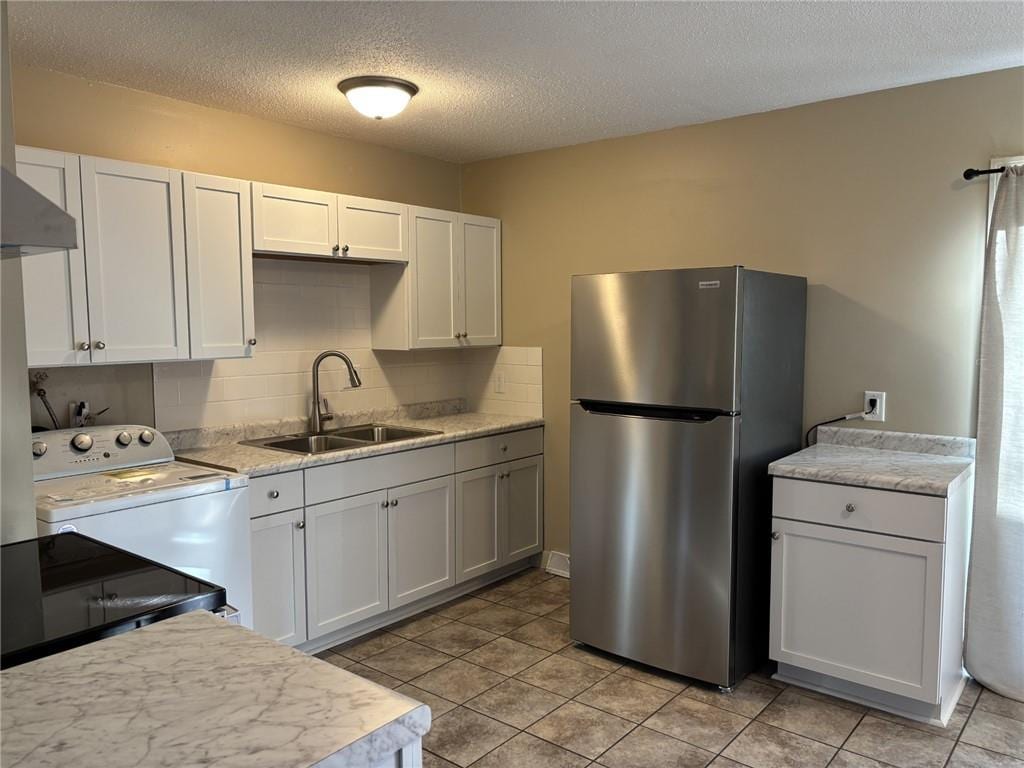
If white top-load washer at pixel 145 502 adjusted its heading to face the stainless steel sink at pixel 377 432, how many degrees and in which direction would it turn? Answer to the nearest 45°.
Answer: approximately 90° to its left

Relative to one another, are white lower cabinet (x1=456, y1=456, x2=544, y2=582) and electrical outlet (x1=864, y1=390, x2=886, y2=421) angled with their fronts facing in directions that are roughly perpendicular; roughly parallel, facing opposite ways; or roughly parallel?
roughly perpendicular

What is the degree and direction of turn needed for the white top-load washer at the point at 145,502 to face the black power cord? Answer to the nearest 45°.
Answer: approximately 45° to its left

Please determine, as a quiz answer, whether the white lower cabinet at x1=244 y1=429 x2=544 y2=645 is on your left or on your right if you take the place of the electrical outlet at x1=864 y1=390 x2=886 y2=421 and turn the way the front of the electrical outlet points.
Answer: on your right

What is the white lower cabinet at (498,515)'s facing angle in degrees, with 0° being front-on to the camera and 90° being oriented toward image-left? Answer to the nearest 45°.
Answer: approximately 315°

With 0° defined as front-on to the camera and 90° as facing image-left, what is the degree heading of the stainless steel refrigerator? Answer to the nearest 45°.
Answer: approximately 45°

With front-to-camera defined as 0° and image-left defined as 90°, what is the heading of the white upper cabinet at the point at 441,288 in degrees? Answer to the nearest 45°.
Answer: approximately 315°

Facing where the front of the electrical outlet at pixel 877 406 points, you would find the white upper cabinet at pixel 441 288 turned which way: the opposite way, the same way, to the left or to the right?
to the left

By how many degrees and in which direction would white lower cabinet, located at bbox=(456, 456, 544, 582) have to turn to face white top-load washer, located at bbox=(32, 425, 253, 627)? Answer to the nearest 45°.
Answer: approximately 90° to its right

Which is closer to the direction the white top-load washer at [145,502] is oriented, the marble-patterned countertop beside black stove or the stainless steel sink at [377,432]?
the marble-patterned countertop beside black stove

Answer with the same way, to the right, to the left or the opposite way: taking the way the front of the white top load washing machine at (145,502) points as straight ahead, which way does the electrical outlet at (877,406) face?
to the right
